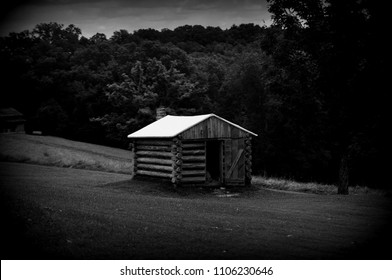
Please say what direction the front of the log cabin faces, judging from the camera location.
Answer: facing the viewer and to the right of the viewer
